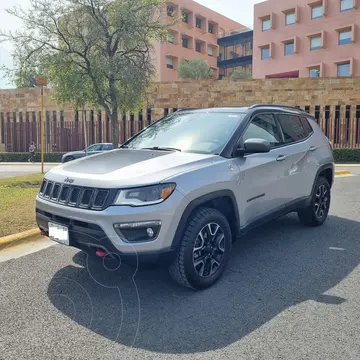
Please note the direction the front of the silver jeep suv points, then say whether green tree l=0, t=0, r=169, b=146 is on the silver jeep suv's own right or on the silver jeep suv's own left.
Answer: on the silver jeep suv's own right

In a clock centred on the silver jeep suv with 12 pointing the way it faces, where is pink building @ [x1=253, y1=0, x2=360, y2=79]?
The pink building is roughly at 5 o'clock from the silver jeep suv.

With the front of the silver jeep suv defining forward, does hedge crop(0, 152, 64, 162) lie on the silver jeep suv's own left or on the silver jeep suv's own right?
on the silver jeep suv's own right

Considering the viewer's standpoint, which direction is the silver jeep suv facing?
facing the viewer and to the left of the viewer

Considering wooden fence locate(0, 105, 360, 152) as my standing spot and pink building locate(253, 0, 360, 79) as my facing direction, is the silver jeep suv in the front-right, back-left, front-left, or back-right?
back-right

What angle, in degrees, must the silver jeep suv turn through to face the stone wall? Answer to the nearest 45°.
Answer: approximately 135° to its right
